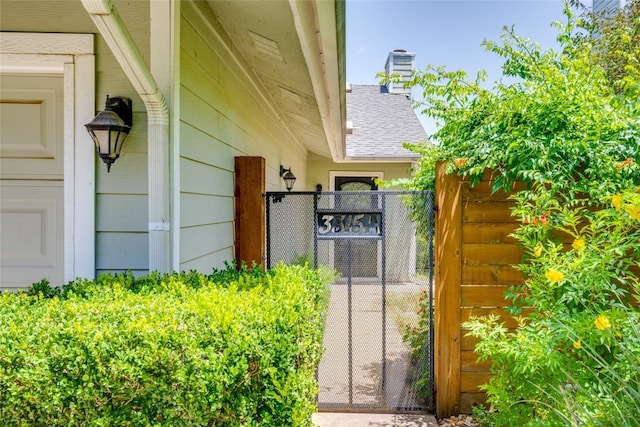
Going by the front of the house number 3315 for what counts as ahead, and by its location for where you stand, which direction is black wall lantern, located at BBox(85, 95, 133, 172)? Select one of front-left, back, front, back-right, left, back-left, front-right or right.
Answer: front-right

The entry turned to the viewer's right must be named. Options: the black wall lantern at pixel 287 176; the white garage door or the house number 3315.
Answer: the black wall lantern

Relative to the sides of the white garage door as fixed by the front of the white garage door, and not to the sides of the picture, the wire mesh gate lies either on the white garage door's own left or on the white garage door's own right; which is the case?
on the white garage door's own left

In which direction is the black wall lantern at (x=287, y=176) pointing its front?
to the viewer's right

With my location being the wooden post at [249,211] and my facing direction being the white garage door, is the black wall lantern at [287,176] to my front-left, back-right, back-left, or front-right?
back-right

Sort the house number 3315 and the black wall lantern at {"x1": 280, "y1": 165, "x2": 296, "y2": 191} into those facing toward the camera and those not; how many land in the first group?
1

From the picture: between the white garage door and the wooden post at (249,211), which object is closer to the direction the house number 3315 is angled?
the white garage door

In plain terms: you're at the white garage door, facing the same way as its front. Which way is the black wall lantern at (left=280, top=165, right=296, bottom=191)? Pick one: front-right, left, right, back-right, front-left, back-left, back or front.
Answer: back-left

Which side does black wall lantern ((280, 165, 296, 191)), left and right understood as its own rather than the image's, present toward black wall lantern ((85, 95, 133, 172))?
right

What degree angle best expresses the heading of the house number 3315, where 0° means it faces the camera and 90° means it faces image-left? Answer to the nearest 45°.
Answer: approximately 0°

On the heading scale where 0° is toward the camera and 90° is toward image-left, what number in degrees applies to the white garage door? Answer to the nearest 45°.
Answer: approximately 0°

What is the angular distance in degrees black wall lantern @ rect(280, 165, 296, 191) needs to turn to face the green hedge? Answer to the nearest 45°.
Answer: approximately 90° to its right

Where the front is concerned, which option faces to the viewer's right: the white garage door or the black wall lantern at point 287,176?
the black wall lantern
